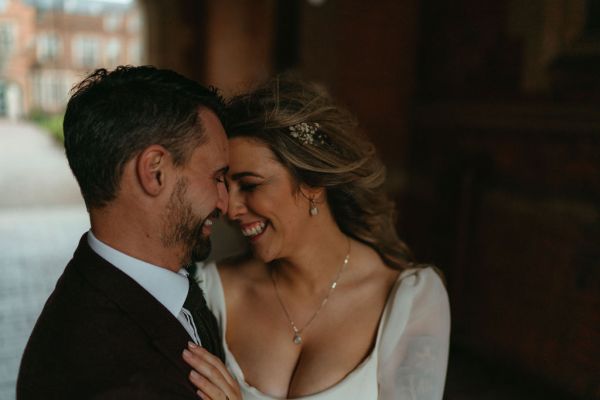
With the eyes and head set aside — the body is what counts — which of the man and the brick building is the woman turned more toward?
the man

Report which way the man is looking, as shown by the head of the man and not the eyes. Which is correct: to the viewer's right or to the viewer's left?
to the viewer's right

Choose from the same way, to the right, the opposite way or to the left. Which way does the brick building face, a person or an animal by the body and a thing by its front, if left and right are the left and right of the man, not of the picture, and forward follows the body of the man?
to the right

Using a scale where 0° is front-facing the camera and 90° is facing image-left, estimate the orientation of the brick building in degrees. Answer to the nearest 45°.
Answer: approximately 0°

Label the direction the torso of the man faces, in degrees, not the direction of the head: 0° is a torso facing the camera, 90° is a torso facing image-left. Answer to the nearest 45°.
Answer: approximately 270°

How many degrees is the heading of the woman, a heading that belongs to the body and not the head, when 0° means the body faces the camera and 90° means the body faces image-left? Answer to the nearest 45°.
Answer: approximately 45°

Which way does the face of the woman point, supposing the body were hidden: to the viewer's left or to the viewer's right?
to the viewer's left
